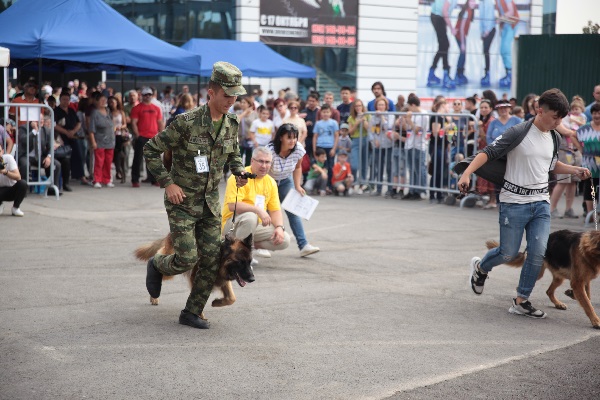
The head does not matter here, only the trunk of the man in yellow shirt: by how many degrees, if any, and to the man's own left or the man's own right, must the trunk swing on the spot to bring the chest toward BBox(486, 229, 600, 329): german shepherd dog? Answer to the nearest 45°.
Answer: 0° — they already face it

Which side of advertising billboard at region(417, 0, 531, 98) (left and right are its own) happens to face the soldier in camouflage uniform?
front

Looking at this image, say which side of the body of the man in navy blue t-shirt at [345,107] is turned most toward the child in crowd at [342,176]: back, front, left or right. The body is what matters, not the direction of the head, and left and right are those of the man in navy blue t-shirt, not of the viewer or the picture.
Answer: front

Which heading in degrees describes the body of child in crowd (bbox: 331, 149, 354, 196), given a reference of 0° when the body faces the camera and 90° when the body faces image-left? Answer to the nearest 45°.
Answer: approximately 0°

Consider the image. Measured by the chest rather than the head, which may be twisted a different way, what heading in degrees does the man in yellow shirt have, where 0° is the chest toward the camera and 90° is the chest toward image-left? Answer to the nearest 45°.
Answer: approximately 315°

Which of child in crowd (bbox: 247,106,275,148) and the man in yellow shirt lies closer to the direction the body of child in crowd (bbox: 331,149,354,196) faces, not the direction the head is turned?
the man in yellow shirt

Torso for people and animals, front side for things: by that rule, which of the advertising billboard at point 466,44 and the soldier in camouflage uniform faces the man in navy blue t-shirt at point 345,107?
the advertising billboard

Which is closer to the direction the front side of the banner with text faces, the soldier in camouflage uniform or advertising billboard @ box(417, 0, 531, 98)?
the soldier in camouflage uniform

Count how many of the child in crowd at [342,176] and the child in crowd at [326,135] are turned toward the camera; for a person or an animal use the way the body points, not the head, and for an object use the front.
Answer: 2

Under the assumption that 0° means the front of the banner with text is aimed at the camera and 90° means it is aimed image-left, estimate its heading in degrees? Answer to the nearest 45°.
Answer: approximately 0°

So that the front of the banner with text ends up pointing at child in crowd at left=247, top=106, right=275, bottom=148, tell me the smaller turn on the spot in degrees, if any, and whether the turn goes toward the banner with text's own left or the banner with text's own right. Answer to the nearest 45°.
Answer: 0° — it already faces them
